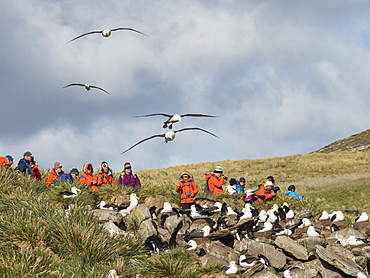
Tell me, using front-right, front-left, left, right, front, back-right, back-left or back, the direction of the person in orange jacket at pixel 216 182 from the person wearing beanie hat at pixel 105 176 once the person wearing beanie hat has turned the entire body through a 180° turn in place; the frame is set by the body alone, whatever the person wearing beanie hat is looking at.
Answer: right

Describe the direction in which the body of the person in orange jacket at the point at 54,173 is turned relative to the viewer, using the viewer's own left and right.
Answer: facing to the right of the viewer

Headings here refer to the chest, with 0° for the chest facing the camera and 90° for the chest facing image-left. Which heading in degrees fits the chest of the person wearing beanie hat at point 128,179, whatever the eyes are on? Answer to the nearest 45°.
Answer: approximately 0°

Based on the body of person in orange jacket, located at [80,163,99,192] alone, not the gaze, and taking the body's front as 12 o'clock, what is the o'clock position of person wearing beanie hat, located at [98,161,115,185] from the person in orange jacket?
The person wearing beanie hat is roughly at 9 o'clock from the person in orange jacket.

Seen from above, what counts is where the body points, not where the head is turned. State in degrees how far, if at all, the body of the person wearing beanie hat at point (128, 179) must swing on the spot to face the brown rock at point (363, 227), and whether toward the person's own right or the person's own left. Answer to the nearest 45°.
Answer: approximately 90° to the person's own left
